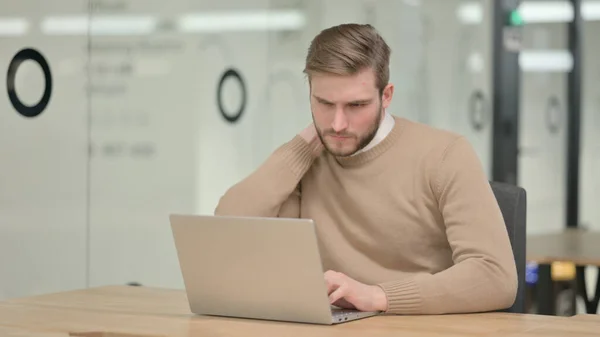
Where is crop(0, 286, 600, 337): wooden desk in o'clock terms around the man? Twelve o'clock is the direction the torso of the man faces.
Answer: The wooden desk is roughly at 12 o'clock from the man.

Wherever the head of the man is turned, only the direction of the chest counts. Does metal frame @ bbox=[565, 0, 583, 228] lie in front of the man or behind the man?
behind

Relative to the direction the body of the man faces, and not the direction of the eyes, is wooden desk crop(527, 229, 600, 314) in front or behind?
behind

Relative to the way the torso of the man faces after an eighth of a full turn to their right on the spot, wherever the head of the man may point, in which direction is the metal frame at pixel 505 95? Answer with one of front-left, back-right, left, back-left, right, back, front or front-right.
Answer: right

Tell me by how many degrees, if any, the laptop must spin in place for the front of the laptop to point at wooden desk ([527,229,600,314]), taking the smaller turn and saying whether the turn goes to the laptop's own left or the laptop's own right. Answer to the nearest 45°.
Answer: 0° — it already faces it

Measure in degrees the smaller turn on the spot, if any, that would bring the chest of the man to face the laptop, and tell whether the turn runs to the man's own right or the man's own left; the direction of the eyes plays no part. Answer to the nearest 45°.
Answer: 0° — they already face it

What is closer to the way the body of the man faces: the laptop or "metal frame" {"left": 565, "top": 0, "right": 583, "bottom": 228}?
the laptop

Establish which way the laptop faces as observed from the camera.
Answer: facing away from the viewer and to the right of the viewer

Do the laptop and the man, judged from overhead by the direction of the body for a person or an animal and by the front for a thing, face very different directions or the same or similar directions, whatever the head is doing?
very different directions

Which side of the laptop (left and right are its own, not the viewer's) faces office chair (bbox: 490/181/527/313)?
front

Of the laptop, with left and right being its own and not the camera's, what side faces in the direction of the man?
front

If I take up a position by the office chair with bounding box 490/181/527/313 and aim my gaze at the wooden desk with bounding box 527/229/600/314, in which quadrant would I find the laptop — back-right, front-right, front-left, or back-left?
back-left

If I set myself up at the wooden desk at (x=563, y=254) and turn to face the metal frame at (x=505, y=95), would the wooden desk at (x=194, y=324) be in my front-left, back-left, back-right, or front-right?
back-left

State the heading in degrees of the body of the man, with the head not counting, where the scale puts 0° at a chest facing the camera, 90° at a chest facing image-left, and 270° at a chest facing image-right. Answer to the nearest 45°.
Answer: approximately 45°

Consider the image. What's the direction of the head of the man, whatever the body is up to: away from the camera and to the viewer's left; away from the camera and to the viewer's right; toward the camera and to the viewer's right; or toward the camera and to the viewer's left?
toward the camera and to the viewer's left
